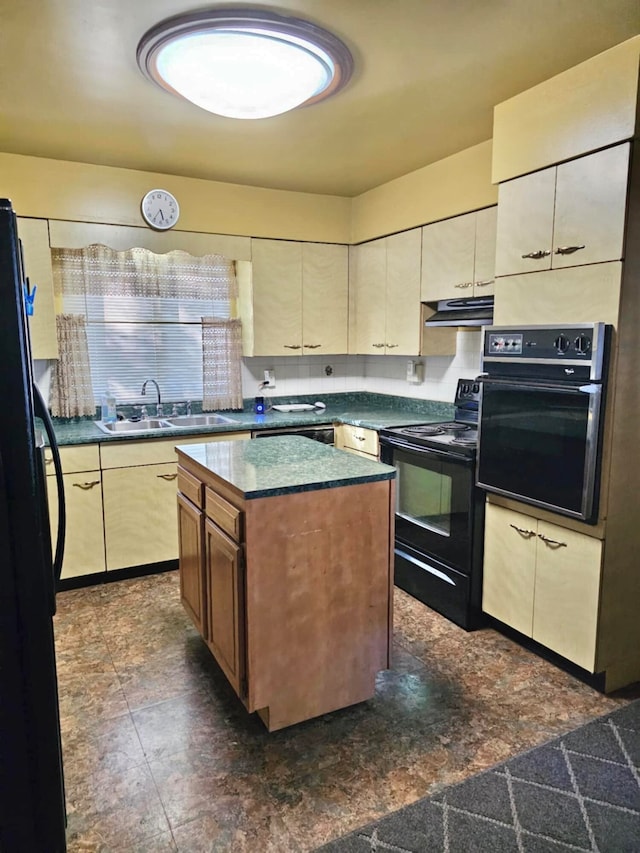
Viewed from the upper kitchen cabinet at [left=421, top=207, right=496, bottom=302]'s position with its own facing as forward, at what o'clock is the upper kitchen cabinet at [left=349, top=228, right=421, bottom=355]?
the upper kitchen cabinet at [left=349, top=228, right=421, bottom=355] is roughly at 3 o'clock from the upper kitchen cabinet at [left=421, top=207, right=496, bottom=302].

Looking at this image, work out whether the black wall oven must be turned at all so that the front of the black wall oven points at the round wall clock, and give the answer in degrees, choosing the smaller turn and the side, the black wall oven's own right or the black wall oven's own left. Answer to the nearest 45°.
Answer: approximately 45° to the black wall oven's own right

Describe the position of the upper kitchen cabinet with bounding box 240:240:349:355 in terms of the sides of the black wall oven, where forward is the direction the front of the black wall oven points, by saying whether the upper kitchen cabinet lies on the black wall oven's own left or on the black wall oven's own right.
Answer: on the black wall oven's own right

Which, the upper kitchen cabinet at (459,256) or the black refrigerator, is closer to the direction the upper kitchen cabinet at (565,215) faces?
the black refrigerator

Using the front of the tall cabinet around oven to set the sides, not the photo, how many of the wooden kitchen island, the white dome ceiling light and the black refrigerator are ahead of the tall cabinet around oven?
3

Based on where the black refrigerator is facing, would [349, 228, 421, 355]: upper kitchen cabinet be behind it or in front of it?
in front

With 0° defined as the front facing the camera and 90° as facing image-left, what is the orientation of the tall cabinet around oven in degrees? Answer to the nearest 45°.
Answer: approximately 45°

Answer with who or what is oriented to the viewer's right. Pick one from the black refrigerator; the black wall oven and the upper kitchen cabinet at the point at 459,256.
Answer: the black refrigerator

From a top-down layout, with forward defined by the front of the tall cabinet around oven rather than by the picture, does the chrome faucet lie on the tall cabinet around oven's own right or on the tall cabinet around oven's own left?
on the tall cabinet around oven's own right

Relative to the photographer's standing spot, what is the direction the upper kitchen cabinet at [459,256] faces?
facing the viewer and to the left of the viewer

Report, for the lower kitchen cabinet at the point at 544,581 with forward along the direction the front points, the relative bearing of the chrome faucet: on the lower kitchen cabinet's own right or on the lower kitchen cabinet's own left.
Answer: on the lower kitchen cabinet's own right

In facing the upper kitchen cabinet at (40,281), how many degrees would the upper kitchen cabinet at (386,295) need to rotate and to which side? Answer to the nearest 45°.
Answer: approximately 45° to its right

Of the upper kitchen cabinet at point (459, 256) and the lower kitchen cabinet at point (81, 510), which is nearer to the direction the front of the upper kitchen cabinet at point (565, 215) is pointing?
the lower kitchen cabinet

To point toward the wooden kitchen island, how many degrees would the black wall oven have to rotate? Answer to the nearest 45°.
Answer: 0° — it already faces it

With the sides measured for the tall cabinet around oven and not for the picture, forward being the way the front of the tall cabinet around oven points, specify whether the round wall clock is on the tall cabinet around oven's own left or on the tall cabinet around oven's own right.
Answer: on the tall cabinet around oven's own right
